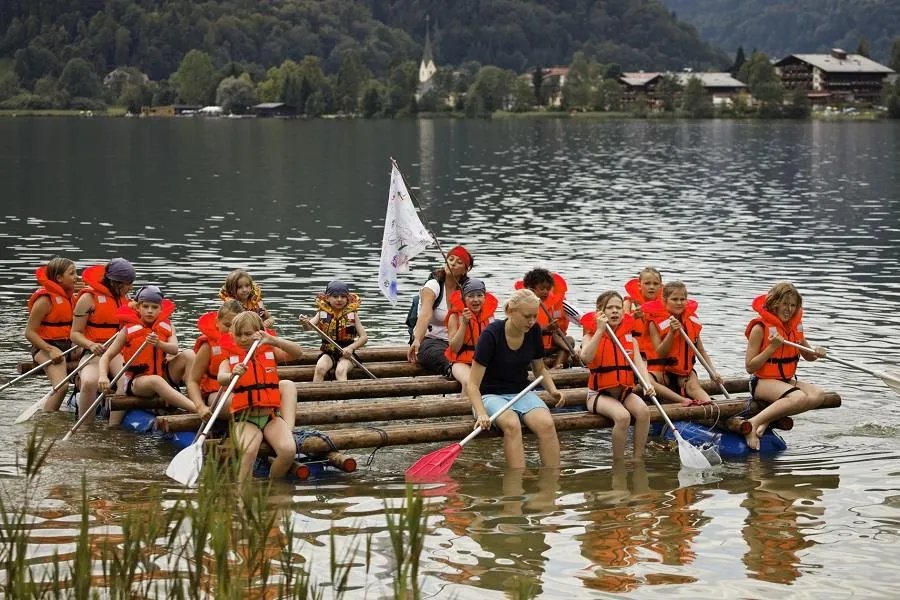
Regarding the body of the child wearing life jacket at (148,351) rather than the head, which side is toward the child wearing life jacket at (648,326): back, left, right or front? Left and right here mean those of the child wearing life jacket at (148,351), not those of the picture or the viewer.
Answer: left

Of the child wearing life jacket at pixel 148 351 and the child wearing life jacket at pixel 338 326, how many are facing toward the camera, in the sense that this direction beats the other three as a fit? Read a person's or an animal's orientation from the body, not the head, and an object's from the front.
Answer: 2

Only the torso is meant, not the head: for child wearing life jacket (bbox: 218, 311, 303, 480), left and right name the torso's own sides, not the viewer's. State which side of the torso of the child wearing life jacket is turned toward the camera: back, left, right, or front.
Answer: front

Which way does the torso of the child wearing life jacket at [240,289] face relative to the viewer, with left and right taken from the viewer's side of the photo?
facing the viewer and to the right of the viewer

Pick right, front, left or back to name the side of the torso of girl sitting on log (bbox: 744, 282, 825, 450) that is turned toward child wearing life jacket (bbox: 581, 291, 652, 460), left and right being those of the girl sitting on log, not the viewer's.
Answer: right

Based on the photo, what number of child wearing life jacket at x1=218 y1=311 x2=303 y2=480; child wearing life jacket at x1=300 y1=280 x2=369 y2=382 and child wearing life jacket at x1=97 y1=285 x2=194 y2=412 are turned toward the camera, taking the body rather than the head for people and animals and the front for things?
3

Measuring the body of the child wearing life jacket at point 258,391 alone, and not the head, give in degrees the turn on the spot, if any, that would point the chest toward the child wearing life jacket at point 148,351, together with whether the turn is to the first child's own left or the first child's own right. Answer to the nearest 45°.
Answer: approximately 135° to the first child's own right

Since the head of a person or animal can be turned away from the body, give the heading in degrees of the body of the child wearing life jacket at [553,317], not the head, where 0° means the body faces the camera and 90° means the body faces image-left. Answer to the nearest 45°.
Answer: approximately 315°

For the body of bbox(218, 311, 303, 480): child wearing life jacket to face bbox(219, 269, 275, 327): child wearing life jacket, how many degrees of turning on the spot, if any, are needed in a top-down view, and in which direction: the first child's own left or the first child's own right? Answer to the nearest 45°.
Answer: approximately 180°

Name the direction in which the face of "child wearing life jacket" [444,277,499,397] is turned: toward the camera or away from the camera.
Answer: toward the camera

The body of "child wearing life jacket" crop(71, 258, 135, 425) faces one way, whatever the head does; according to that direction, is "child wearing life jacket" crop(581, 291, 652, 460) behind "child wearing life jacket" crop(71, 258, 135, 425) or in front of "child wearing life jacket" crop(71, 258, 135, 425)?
in front

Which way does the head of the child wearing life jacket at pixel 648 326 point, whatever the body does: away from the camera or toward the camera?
toward the camera

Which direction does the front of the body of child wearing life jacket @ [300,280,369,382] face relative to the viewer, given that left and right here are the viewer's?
facing the viewer
